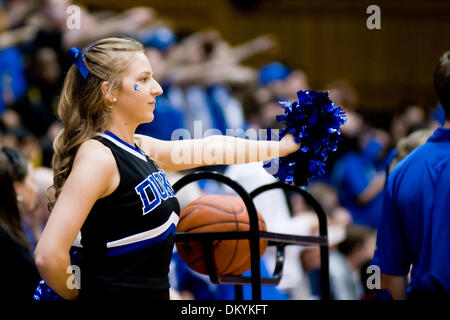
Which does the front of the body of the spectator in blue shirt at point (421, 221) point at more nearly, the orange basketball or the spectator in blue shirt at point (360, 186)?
the spectator in blue shirt

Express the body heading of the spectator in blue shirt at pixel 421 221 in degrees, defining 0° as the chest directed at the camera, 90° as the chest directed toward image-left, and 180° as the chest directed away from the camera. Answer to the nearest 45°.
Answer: approximately 180°

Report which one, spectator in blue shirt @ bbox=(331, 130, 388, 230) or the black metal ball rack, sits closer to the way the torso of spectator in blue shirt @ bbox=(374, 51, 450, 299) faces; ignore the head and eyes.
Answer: the spectator in blue shirt

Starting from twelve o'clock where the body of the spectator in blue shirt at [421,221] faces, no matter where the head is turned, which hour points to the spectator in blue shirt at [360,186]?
the spectator in blue shirt at [360,186] is roughly at 12 o'clock from the spectator in blue shirt at [421,221].

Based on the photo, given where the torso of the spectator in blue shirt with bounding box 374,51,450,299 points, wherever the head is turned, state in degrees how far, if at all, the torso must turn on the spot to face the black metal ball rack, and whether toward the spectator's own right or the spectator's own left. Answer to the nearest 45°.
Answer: approximately 90° to the spectator's own left

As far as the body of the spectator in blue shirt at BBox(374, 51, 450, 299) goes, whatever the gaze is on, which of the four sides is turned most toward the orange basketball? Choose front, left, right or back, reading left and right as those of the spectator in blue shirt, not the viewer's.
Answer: left
